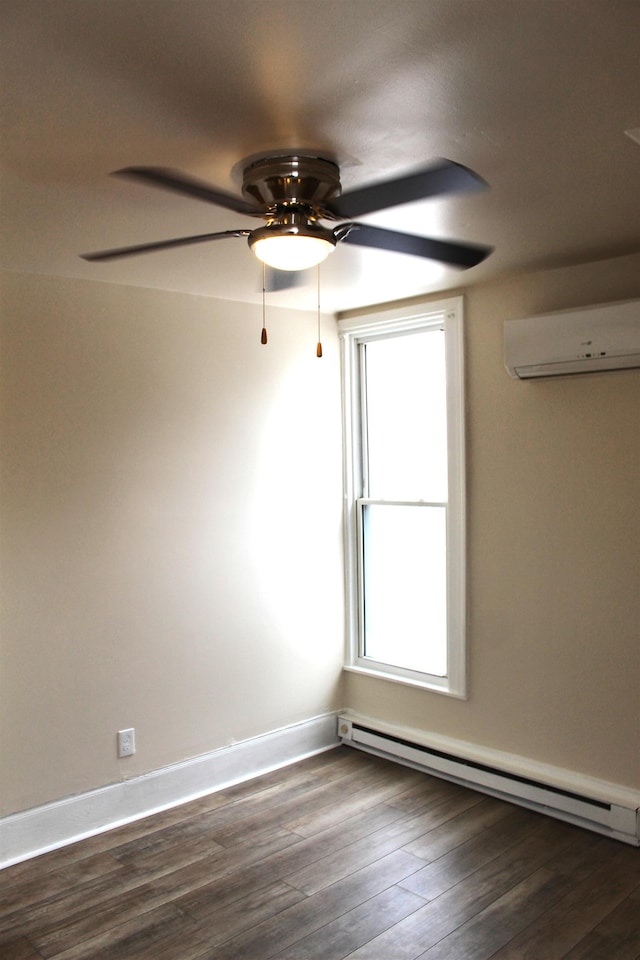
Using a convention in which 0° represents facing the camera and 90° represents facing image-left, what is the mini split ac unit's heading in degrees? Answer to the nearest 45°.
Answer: approximately 45°

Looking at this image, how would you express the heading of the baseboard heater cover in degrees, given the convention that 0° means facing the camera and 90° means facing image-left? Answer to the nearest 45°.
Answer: approximately 45°

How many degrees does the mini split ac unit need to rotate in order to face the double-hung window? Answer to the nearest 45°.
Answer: approximately 90° to its right

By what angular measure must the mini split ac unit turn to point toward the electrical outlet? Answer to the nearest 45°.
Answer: approximately 45° to its right
